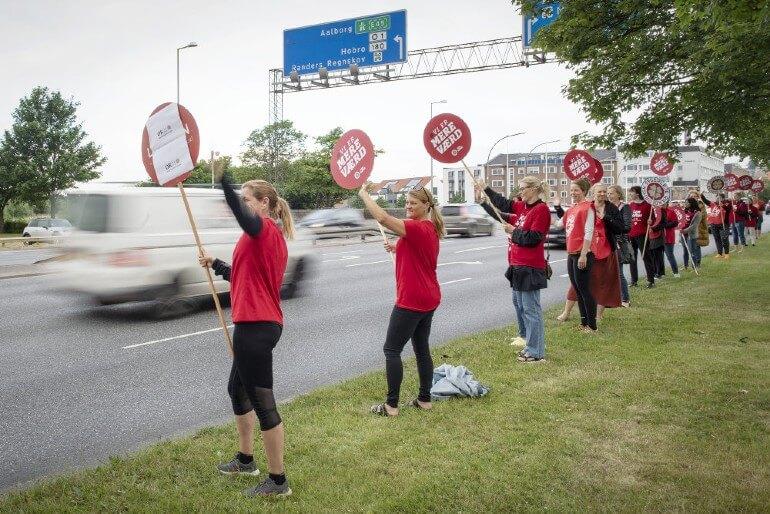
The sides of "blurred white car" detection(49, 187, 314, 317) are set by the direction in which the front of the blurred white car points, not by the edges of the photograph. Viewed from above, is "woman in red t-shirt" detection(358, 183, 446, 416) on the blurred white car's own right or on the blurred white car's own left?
on the blurred white car's own right

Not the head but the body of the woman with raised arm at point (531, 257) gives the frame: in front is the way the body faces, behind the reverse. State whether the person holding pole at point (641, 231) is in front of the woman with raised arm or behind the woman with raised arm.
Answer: behind

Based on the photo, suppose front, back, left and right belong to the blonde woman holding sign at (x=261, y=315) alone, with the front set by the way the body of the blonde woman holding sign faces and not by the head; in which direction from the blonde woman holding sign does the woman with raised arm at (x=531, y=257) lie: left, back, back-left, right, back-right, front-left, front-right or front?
back-right

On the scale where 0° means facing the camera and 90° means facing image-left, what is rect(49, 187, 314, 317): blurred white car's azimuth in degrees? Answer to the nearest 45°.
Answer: approximately 225°

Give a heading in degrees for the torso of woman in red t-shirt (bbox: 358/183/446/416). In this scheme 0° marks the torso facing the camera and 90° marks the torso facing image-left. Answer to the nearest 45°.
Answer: approximately 90°

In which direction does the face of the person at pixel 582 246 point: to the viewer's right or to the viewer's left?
to the viewer's left

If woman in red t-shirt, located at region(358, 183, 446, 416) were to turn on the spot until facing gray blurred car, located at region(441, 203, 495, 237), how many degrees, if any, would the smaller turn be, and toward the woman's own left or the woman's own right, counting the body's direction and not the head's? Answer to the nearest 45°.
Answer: approximately 90° to the woman's own right

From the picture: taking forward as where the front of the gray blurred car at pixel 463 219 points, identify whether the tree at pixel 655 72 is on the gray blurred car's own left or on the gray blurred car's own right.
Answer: on the gray blurred car's own right
